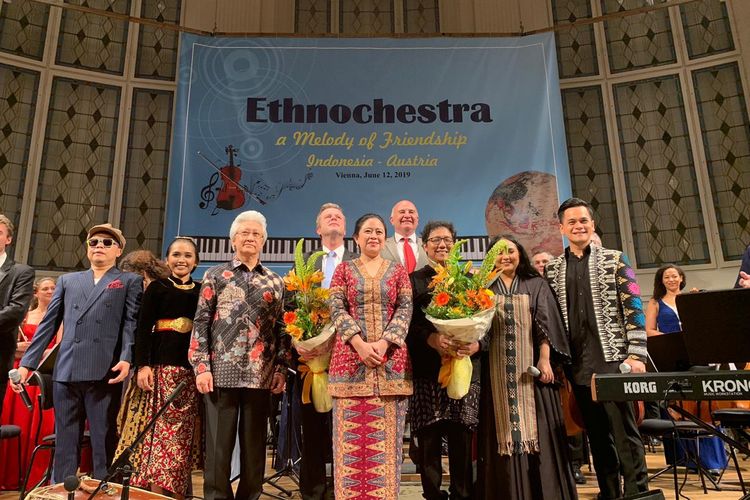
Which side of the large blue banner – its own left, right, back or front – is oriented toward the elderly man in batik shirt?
front

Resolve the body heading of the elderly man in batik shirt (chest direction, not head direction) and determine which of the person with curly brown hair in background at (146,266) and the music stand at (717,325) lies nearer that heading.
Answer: the music stand

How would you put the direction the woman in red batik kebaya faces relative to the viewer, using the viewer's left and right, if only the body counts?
facing the viewer

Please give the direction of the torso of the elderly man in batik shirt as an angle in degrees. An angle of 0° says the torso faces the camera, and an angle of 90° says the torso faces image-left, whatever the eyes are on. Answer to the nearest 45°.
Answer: approximately 0°

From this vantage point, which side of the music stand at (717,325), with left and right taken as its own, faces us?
back

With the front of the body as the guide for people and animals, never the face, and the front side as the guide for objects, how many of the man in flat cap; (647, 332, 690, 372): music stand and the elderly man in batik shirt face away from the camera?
1

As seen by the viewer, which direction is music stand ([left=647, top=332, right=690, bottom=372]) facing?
away from the camera

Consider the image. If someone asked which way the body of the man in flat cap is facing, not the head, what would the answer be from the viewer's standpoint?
toward the camera

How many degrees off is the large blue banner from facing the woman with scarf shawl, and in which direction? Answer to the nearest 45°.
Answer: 0° — it already faces them

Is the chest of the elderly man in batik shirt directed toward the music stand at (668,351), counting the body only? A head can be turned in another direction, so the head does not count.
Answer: no

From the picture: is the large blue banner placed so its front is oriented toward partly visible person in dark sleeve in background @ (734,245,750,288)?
no

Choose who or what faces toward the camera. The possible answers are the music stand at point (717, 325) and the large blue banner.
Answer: the large blue banner

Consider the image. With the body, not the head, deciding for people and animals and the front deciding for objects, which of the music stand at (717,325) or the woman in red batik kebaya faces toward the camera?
the woman in red batik kebaya

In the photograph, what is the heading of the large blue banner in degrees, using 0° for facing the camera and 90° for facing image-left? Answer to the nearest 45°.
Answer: approximately 0°

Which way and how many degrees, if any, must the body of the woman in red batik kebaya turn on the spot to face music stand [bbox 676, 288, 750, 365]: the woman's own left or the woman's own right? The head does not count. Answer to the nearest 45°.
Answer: approximately 45° to the woman's own left

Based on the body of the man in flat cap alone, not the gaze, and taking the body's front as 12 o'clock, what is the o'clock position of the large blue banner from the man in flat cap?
The large blue banner is roughly at 8 o'clock from the man in flat cap.

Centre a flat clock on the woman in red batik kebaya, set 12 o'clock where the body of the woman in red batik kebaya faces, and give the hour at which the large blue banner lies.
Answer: The large blue banner is roughly at 6 o'clock from the woman in red batik kebaya.

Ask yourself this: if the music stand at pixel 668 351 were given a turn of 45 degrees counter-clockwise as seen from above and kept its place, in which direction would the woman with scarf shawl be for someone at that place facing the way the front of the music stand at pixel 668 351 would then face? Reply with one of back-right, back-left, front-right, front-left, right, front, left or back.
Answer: left

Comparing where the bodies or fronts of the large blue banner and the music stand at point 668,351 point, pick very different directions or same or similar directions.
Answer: very different directions

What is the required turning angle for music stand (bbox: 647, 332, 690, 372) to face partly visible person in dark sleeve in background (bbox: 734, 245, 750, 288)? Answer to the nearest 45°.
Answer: approximately 45° to its right
